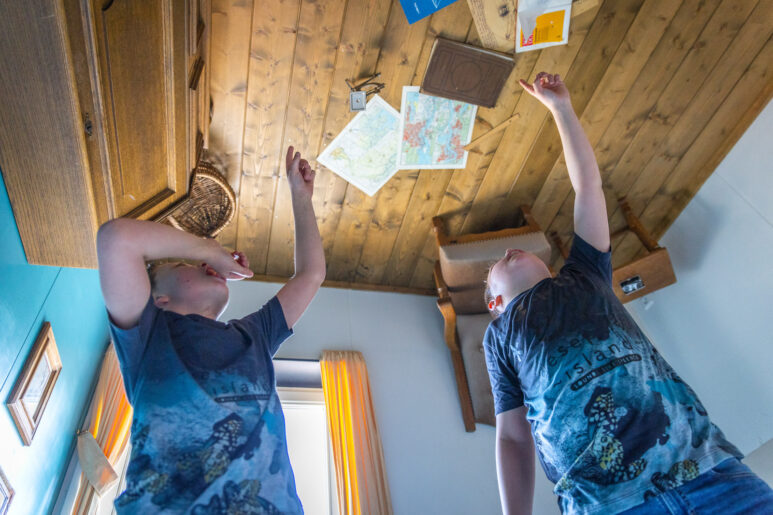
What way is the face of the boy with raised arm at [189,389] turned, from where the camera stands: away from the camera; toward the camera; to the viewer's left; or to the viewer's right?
to the viewer's right

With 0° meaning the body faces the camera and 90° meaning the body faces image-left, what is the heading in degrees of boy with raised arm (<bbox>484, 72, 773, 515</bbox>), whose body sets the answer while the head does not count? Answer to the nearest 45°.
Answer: approximately 0°

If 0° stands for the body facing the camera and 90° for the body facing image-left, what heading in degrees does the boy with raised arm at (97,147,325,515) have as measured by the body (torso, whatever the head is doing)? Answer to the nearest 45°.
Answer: approximately 315°

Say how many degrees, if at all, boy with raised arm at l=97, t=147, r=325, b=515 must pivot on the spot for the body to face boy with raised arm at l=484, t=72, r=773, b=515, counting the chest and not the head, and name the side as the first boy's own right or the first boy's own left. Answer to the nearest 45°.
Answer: approximately 45° to the first boy's own left

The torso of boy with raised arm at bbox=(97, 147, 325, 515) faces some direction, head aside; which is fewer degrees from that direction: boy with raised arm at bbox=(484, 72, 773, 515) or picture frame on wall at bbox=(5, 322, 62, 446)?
the boy with raised arm

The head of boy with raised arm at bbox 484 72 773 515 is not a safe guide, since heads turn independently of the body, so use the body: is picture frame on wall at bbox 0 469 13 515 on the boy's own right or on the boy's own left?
on the boy's own right

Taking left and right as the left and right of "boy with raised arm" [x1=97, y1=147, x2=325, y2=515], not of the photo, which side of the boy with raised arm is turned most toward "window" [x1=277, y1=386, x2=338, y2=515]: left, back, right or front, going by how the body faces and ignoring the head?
back
